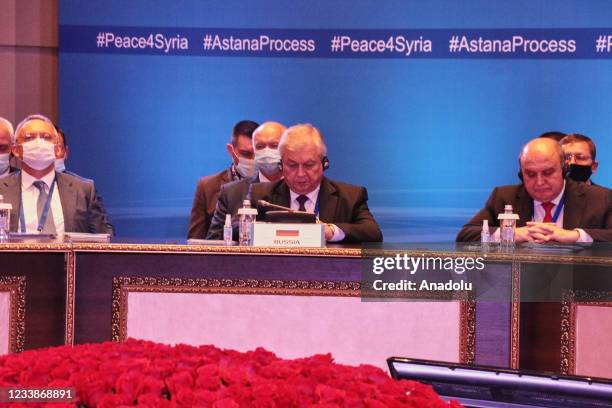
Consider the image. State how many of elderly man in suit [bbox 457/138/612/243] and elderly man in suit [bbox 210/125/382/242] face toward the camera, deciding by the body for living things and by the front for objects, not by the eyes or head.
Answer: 2

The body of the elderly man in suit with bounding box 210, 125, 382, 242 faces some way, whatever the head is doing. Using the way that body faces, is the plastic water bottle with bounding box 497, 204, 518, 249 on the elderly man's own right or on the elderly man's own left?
on the elderly man's own left

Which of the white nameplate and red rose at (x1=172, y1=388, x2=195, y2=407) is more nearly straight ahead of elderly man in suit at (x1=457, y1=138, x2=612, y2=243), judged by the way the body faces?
the red rose

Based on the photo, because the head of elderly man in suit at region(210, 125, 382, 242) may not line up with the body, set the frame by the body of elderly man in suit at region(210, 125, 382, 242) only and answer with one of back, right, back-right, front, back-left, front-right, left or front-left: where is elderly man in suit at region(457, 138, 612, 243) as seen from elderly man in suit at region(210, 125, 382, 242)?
left

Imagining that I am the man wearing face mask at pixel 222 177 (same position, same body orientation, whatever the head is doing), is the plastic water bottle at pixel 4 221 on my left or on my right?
on my right
